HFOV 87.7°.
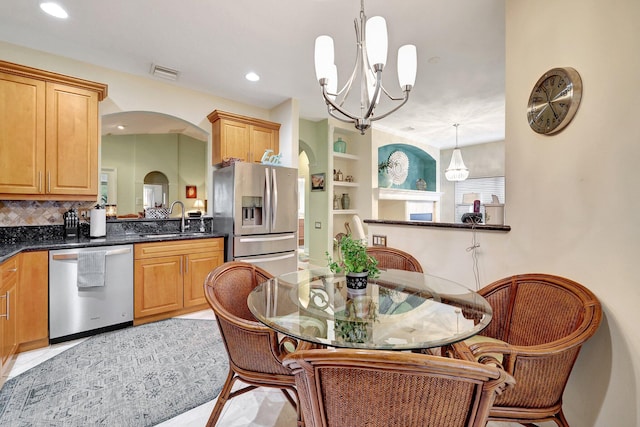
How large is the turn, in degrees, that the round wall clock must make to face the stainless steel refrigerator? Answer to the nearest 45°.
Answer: approximately 45° to its right

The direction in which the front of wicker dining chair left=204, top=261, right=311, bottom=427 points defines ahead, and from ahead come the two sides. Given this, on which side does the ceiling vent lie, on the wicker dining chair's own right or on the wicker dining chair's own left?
on the wicker dining chair's own left

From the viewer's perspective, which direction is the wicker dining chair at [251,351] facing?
to the viewer's right

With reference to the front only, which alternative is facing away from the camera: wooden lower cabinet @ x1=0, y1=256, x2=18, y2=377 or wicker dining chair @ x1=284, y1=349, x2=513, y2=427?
the wicker dining chair

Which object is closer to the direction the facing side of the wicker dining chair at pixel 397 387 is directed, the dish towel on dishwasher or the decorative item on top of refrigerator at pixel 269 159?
the decorative item on top of refrigerator

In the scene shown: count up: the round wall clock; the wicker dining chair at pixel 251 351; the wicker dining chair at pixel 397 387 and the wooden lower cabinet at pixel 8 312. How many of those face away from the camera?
1

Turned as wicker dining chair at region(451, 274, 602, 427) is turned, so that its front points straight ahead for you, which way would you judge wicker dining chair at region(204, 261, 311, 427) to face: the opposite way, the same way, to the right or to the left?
the opposite way

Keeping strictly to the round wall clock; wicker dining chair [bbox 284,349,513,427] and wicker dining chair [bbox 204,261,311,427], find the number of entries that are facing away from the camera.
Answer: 1

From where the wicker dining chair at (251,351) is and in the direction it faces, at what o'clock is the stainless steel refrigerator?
The stainless steel refrigerator is roughly at 9 o'clock from the wicker dining chair.

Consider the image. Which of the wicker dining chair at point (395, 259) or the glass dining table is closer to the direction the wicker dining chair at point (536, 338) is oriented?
the glass dining table

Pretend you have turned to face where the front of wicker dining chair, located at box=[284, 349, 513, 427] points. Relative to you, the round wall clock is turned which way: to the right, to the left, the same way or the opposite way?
to the left

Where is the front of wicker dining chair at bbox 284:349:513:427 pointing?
away from the camera

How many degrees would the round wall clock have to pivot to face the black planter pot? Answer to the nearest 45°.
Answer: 0° — it already faces it

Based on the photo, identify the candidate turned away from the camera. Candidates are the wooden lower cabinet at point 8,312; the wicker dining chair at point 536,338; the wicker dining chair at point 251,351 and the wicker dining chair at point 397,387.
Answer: the wicker dining chair at point 397,387

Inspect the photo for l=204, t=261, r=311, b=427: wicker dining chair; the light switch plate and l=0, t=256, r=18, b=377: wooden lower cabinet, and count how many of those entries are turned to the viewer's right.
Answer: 2

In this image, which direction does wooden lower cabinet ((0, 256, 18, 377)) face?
to the viewer's right

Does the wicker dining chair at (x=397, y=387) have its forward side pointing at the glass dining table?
yes
